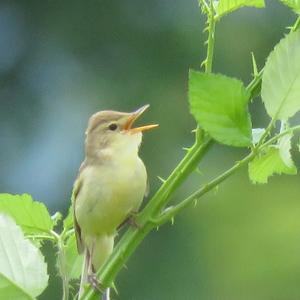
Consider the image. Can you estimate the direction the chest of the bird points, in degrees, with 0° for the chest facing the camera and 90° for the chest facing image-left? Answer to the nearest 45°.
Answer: approximately 315°
